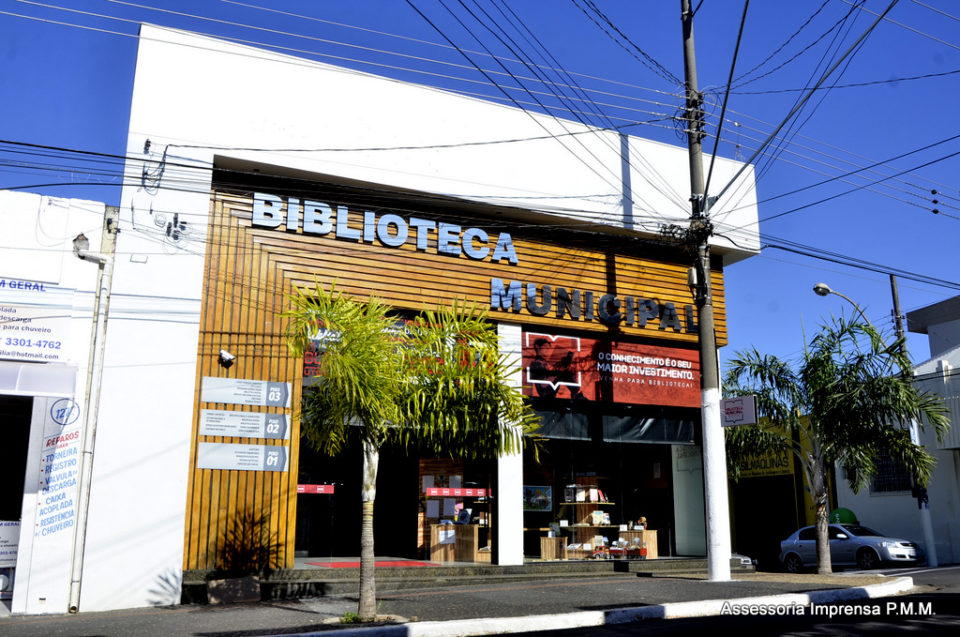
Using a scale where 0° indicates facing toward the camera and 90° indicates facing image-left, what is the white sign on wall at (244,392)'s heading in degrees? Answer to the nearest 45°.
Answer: approximately 0°

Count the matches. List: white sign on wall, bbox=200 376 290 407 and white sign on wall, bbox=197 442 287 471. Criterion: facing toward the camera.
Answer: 2

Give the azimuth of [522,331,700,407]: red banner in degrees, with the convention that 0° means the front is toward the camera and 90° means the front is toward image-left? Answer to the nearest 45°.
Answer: approximately 315°

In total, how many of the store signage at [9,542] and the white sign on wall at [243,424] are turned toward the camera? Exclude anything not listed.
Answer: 2

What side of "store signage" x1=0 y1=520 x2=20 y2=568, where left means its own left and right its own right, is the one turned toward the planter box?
left

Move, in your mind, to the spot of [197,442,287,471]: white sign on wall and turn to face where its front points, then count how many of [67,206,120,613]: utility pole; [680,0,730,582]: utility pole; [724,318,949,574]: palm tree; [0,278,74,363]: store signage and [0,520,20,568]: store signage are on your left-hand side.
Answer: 2

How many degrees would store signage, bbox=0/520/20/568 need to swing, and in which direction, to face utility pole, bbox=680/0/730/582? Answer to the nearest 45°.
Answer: approximately 90° to its left

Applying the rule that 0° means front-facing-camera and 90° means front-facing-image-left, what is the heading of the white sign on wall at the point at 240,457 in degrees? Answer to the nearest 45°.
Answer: approximately 0°

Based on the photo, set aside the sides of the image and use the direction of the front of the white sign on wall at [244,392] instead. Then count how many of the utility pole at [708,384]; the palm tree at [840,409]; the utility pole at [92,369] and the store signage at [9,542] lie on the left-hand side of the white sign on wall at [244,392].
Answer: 2

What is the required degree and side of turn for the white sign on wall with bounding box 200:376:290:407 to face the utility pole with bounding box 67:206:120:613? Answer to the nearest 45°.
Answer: approximately 90° to its right

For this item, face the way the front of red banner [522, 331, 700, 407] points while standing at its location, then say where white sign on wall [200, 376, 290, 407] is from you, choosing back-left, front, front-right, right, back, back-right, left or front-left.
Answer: right

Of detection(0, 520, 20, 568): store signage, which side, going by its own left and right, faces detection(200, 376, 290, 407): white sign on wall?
left

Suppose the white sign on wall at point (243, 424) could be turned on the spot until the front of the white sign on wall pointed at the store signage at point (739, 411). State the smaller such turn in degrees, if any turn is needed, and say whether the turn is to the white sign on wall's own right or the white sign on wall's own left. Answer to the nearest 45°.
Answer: approximately 90° to the white sign on wall's own left

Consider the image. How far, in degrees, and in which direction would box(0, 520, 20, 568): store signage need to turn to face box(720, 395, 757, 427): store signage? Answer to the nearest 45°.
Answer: approximately 90° to its left
